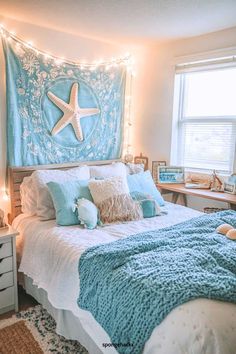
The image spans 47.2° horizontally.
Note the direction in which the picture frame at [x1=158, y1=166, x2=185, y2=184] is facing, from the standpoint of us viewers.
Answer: facing the viewer

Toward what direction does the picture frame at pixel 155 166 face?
toward the camera

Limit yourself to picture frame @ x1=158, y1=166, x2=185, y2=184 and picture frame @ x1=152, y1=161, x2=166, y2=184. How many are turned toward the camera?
2

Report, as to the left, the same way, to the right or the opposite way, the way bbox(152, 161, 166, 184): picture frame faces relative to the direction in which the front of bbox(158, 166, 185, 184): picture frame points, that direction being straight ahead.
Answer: the same way

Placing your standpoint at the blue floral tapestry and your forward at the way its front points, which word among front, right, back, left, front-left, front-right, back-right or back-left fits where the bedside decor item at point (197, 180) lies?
front-left

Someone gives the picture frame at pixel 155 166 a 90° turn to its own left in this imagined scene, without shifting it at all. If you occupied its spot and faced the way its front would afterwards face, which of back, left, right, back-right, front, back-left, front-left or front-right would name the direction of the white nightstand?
back-right

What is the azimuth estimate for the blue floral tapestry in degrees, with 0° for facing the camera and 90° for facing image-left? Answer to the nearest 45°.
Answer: approximately 315°

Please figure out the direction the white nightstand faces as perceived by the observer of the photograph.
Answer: facing the viewer and to the right of the viewer

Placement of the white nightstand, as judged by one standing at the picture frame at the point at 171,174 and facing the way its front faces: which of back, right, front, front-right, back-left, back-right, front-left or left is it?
front-right

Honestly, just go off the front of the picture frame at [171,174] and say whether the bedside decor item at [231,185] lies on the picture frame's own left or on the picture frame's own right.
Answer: on the picture frame's own left

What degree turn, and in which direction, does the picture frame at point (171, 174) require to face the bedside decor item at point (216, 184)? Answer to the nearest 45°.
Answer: approximately 45° to its left

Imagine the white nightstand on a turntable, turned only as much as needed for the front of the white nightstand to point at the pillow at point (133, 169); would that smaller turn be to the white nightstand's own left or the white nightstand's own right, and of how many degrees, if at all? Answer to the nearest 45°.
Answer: approximately 90° to the white nightstand's own left
